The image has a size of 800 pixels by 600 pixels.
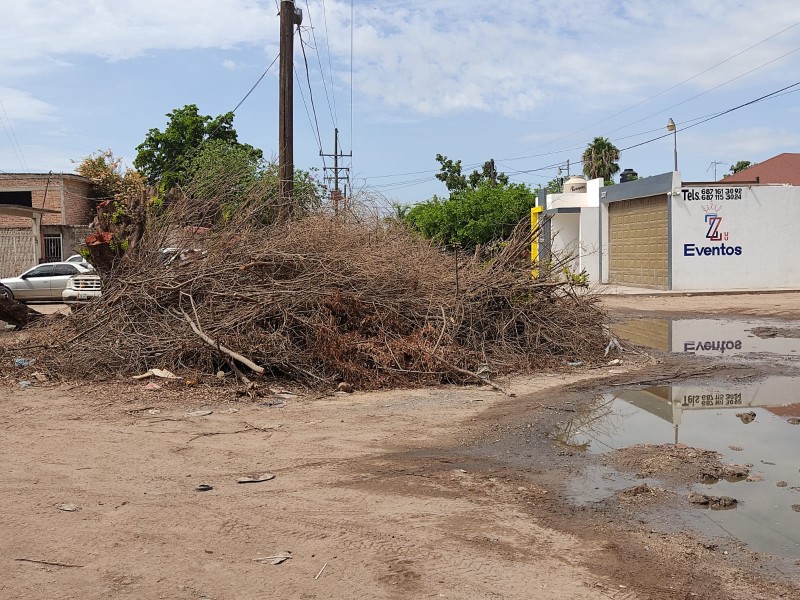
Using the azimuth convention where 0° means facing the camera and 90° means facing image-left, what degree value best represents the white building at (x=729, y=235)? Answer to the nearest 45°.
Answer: approximately 45°

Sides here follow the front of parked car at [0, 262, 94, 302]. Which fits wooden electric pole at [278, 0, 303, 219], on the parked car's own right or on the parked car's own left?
on the parked car's own left
